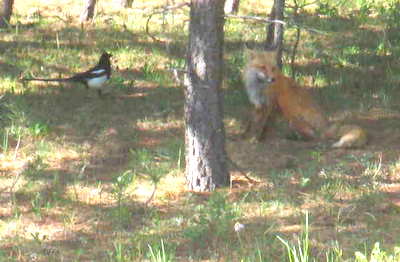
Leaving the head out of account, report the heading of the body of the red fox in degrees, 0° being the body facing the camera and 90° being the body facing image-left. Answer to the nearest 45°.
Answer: approximately 90°

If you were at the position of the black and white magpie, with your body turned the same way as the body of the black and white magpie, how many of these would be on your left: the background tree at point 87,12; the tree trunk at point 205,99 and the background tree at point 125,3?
2

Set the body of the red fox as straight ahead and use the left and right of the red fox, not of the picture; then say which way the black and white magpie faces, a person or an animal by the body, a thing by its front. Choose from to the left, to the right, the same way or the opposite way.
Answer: the opposite way

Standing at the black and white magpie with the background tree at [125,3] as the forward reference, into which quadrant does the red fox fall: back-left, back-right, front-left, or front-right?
back-right

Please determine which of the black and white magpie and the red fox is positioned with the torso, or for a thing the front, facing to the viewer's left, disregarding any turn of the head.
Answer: the red fox

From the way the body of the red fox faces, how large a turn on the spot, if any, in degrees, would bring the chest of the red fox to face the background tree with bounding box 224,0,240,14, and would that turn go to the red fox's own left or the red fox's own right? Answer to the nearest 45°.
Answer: approximately 90° to the red fox's own right

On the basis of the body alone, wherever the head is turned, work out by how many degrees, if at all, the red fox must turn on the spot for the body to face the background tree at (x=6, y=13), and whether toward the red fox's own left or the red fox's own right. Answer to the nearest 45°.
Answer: approximately 45° to the red fox's own right

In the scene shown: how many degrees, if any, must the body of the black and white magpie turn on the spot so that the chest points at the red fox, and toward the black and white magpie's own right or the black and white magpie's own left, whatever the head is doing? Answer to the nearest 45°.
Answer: approximately 45° to the black and white magpie's own right

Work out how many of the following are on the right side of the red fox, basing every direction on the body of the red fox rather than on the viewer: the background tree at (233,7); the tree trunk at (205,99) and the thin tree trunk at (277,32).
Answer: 2

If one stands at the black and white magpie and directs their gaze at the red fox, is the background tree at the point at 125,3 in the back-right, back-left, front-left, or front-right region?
back-left

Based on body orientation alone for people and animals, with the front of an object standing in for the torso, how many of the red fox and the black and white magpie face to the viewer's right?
1

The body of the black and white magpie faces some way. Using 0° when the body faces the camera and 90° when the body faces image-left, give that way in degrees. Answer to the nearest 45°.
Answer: approximately 270°

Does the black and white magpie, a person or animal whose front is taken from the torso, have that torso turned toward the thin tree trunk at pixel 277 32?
yes

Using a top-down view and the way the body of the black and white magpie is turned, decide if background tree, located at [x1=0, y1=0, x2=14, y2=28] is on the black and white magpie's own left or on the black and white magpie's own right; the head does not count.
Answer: on the black and white magpie's own left
